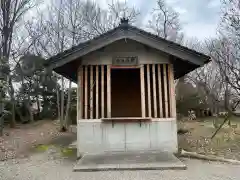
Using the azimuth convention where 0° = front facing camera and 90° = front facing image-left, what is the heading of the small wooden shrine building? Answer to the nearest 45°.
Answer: approximately 0°

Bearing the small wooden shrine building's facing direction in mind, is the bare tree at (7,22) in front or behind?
behind
